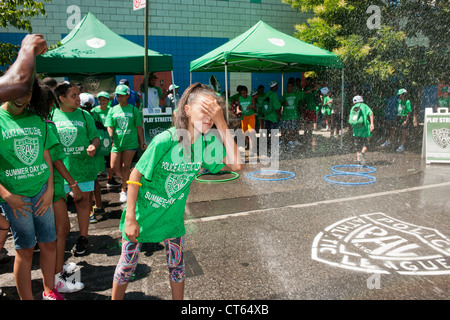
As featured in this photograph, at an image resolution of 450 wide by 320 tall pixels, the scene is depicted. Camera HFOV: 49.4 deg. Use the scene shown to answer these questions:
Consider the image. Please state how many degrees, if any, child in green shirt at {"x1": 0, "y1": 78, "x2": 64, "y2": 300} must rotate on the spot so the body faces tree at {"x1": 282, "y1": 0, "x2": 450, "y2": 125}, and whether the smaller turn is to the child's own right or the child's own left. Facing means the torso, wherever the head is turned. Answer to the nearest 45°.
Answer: approximately 135° to the child's own left

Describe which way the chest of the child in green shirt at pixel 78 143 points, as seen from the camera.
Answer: toward the camera

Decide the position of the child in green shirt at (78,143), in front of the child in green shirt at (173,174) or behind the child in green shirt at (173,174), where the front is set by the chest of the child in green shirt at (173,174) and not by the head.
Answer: behind

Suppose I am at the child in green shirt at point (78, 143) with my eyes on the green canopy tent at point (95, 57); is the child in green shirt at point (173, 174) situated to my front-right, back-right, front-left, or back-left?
back-right

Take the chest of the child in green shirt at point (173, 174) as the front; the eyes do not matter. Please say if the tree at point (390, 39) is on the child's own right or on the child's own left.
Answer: on the child's own left

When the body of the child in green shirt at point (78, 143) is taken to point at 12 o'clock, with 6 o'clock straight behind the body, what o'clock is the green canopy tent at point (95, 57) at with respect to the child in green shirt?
The green canopy tent is roughly at 6 o'clock from the child in green shirt.

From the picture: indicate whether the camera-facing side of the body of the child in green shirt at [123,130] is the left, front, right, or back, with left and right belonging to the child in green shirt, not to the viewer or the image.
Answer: front

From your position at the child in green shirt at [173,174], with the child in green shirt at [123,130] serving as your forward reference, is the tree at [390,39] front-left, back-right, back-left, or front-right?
front-right

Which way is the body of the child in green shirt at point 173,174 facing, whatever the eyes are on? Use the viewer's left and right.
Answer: facing the viewer and to the right of the viewer

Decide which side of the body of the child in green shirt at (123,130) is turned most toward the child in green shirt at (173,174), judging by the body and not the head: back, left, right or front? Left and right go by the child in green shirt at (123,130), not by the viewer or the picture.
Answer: front

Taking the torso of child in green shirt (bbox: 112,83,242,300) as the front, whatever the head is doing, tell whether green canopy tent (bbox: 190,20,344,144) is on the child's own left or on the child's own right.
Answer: on the child's own left

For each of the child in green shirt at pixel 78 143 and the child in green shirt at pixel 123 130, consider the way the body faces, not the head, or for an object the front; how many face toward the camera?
2

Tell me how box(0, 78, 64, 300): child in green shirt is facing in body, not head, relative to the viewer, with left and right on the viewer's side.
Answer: facing the viewer
